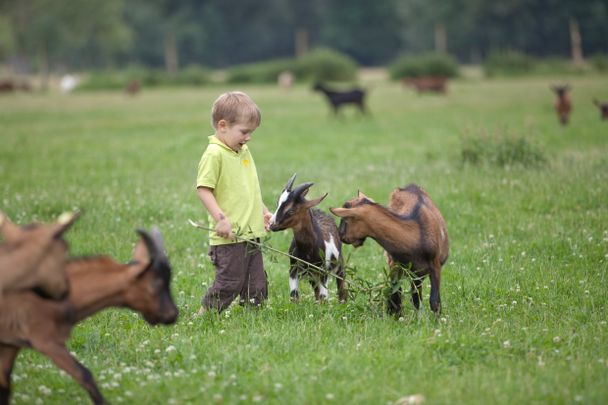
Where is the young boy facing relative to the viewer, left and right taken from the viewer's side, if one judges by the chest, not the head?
facing the viewer and to the right of the viewer

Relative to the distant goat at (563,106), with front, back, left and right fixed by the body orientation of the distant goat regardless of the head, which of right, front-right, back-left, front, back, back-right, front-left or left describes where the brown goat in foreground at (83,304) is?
front

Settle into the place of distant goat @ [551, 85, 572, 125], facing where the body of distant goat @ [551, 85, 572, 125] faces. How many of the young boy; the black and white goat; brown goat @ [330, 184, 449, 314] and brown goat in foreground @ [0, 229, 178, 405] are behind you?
0

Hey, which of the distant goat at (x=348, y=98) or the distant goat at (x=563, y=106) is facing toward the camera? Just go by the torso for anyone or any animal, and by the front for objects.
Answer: the distant goat at (x=563, y=106)

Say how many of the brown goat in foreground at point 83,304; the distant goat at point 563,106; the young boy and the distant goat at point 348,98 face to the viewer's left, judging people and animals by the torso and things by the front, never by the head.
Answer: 1

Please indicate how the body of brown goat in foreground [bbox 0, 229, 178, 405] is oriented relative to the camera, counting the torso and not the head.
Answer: to the viewer's right

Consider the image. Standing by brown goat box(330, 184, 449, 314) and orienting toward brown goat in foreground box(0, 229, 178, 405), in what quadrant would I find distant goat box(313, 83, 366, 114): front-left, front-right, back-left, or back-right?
back-right

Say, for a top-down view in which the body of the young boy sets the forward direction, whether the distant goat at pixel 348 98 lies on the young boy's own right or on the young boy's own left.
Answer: on the young boy's own left

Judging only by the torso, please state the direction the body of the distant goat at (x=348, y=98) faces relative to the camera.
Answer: to the viewer's left

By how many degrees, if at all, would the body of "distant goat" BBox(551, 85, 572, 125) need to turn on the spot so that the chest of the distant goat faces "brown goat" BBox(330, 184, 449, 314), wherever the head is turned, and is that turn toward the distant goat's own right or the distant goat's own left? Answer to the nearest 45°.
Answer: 0° — it already faces it

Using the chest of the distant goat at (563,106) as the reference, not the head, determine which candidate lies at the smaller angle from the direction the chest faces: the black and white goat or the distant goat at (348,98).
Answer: the black and white goat

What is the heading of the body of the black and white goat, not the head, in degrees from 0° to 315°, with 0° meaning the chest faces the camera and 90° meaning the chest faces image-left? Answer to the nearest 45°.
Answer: approximately 45°

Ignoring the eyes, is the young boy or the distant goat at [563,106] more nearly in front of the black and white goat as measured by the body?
the young boy

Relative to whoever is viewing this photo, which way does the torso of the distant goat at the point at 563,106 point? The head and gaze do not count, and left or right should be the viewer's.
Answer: facing the viewer

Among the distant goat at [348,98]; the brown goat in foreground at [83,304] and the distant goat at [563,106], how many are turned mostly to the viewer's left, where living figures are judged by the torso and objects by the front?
1

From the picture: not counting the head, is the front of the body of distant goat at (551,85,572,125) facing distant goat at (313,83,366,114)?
no

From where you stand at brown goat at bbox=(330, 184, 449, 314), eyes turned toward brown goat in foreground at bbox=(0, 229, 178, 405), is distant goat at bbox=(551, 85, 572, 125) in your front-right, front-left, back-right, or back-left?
back-right

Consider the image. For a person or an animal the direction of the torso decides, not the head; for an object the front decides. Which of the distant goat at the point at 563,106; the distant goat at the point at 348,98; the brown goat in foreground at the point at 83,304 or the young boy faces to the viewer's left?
the distant goat at the point at 348,98

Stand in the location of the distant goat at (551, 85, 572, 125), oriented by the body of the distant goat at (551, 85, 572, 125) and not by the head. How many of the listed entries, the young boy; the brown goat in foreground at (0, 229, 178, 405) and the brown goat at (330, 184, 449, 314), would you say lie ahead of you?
3

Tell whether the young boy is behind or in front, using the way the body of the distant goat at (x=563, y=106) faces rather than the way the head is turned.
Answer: in front

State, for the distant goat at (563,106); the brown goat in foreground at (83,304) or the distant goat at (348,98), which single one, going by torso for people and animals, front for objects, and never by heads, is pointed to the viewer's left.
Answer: the distant goat at (348,98)
